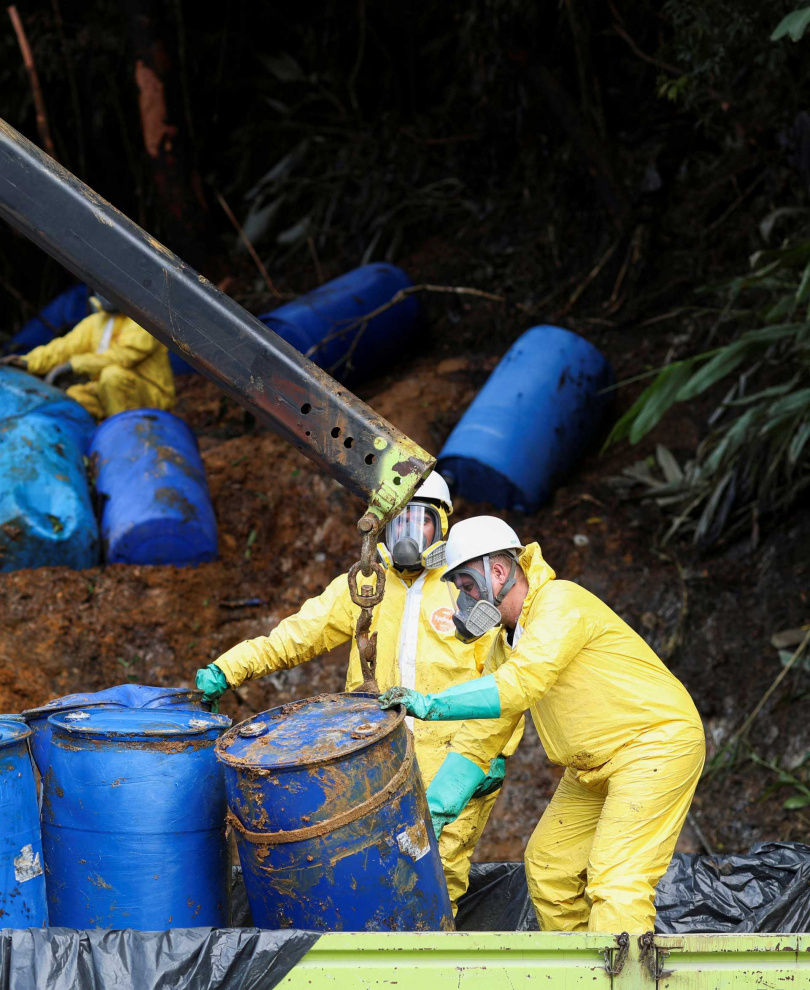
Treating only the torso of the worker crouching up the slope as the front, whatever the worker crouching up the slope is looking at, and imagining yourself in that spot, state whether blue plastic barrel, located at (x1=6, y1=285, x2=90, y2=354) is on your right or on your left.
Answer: on your right

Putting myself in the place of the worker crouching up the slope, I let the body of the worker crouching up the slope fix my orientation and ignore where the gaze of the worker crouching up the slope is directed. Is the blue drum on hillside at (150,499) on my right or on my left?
on my left

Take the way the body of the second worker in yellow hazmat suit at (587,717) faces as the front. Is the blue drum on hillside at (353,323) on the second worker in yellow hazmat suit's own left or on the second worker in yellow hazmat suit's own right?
on the second worker in yellow hazmat suit's own right

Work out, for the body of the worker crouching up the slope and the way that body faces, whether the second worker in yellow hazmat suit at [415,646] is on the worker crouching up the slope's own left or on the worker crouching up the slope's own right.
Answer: on the worker crouching up the slope's own left

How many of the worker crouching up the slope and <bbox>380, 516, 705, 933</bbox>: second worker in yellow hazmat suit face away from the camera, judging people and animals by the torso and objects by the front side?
0

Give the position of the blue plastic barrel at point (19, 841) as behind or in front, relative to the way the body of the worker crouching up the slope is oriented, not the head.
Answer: in front

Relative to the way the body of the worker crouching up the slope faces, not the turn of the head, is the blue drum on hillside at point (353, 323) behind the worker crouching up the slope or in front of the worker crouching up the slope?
behind

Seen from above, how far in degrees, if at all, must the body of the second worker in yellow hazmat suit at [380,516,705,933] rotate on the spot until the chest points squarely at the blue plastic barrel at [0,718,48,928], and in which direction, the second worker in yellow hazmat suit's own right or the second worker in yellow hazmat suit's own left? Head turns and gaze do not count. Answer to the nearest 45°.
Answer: approximately 45° to the second worker in yellow hazmat suit's own left

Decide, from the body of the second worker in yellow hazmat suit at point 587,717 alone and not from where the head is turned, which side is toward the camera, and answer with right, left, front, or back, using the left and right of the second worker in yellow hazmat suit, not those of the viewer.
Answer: left
